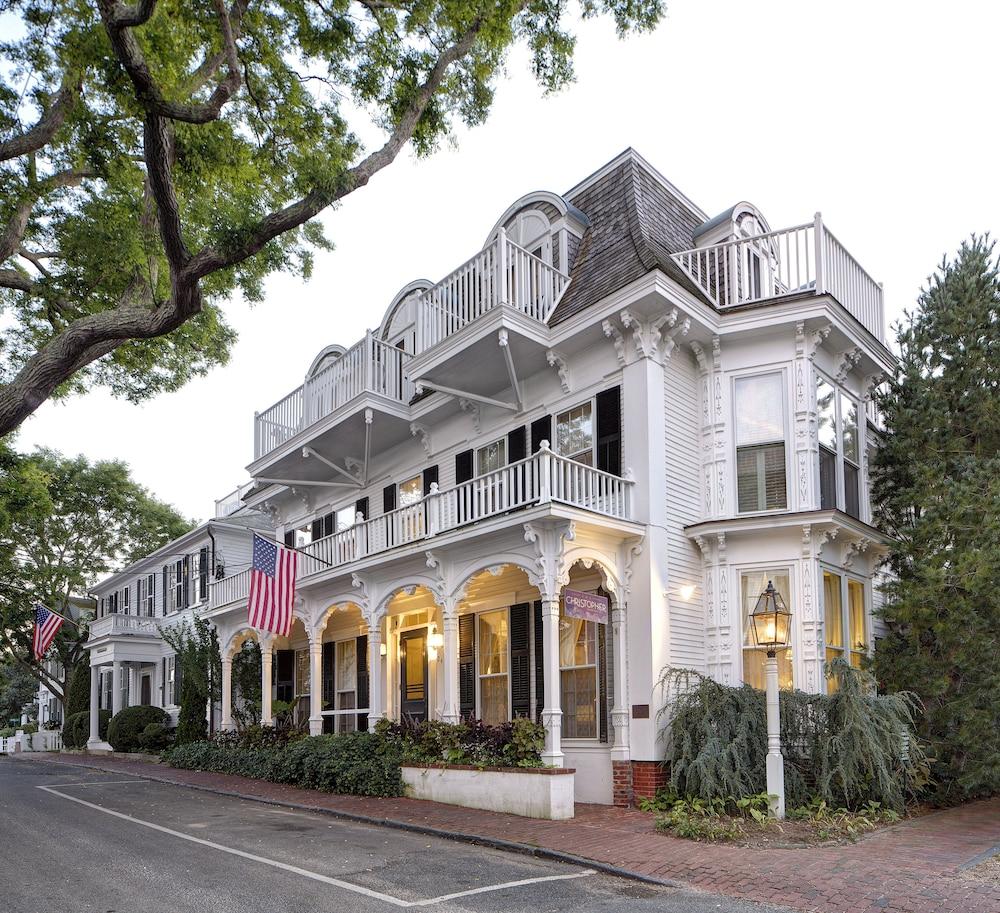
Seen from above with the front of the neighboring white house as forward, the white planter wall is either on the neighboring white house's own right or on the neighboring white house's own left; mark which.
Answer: on the neighboring white house's own left

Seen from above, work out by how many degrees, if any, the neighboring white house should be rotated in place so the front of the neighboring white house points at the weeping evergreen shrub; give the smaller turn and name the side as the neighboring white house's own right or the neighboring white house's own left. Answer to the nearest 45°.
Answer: approximately 45° to the neighboring white house's own left

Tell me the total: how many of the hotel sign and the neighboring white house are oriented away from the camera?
0

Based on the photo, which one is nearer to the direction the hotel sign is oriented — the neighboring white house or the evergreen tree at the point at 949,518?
the evergreen tree

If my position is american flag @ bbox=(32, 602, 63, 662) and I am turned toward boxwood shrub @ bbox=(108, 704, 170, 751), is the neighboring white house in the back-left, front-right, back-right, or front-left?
front-left

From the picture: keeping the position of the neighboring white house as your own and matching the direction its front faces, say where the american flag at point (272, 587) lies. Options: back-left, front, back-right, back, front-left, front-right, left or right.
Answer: front-left

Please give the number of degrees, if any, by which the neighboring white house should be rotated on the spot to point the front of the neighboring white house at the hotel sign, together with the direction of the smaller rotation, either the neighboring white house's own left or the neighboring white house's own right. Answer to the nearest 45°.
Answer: approximately 45° to the neighboring white house's own left

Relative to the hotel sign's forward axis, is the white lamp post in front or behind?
in front
